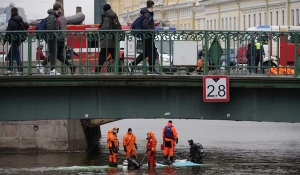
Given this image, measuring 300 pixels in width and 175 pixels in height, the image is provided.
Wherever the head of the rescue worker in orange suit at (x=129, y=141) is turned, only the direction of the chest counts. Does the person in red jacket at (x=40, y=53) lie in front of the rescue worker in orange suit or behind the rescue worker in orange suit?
behind

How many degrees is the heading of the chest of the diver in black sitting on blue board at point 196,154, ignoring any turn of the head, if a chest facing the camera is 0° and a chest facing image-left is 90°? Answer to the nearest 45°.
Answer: approximately 90°

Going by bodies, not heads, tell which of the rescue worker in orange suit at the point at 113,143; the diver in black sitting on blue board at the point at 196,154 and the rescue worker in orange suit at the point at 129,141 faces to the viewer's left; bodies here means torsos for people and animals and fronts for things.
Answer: the diver in black sitting on blue board
